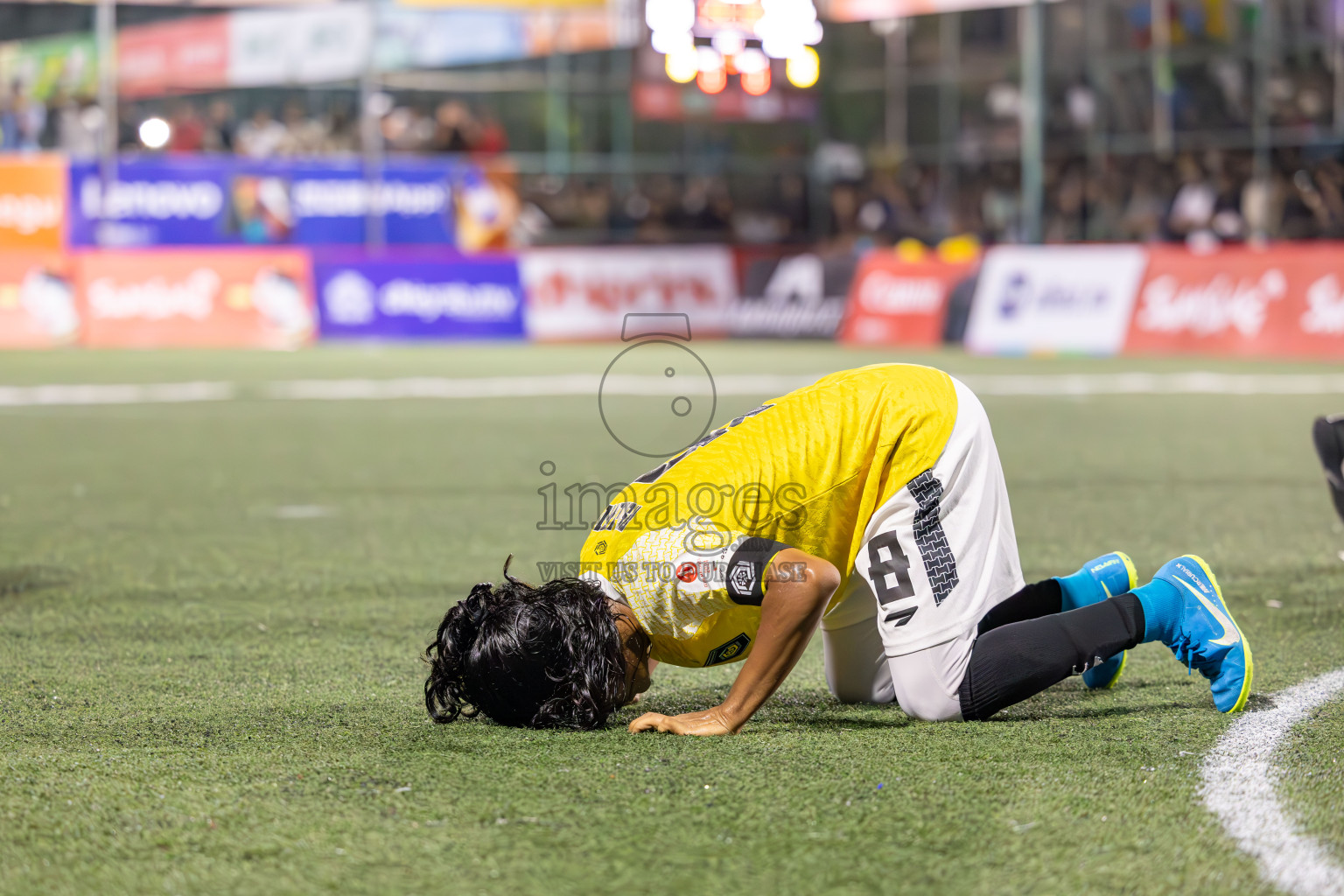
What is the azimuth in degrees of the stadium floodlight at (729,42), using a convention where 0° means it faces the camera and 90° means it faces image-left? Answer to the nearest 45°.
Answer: approximately 0°

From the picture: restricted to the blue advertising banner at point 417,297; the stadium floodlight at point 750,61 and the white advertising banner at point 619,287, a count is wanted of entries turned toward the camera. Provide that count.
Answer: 3

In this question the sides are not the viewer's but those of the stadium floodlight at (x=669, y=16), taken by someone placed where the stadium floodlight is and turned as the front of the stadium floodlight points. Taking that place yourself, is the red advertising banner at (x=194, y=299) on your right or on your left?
on your right

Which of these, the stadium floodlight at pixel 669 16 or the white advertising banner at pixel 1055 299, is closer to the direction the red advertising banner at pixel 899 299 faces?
the white advertising banner

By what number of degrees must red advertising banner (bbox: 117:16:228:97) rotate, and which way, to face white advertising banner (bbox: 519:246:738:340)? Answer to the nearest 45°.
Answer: approximately 45° to its left

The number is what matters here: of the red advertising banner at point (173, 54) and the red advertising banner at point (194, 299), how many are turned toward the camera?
2

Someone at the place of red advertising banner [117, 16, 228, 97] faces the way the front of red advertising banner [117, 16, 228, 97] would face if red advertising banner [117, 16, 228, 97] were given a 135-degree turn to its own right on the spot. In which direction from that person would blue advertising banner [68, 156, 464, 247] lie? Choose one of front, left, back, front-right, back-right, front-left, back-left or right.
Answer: back-left

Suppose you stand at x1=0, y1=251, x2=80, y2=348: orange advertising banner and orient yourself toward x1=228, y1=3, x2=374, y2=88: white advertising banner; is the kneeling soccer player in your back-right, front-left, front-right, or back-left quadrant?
back-right

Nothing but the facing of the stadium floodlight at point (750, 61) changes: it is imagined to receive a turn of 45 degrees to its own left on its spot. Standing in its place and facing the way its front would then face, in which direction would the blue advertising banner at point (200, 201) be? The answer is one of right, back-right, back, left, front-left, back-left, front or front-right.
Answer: back-right
